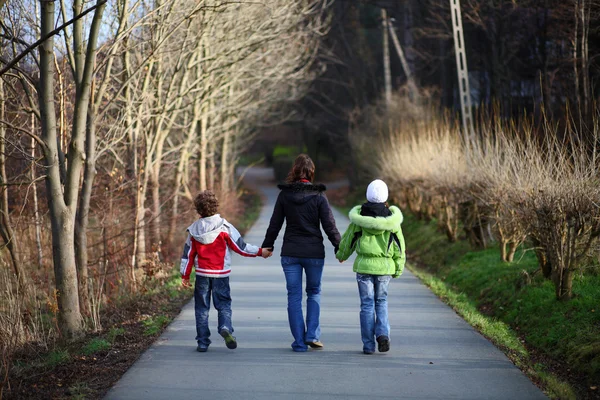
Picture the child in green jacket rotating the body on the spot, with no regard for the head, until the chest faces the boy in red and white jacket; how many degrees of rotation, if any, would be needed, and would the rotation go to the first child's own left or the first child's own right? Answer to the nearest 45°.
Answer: approximately 90° to the first child's own left

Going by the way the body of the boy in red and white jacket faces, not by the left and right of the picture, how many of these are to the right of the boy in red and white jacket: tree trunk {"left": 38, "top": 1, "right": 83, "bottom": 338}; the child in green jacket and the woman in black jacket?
2

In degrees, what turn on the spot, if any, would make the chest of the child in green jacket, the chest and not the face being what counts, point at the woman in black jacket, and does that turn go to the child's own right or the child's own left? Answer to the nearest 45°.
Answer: approximately 90° to the child's own left

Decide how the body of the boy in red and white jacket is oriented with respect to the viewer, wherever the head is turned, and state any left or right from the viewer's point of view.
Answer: facing away from the viewer

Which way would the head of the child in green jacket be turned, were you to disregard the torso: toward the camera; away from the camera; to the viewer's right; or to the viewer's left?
away from the camera

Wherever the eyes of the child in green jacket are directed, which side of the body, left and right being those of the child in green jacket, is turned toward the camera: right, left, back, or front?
back

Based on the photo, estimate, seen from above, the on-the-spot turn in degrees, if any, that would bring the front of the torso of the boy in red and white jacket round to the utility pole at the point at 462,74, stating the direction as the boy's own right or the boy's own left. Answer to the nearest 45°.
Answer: approximately 45° to the boy's own right

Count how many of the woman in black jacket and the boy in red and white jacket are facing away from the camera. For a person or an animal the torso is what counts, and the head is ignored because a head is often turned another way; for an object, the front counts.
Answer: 2

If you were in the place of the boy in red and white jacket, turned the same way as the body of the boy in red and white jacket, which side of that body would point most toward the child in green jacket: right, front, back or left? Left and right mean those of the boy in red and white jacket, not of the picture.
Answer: right

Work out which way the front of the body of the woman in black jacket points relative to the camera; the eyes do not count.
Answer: away from the camera

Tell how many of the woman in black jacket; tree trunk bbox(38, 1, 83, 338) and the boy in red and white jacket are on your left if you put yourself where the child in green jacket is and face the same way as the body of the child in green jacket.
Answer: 3

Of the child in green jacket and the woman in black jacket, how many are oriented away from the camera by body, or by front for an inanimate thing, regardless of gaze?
2

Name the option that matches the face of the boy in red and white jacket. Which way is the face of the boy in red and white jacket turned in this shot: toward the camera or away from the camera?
away from the camera

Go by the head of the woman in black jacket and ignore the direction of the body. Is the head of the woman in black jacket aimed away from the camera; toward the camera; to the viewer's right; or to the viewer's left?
away from the camera
